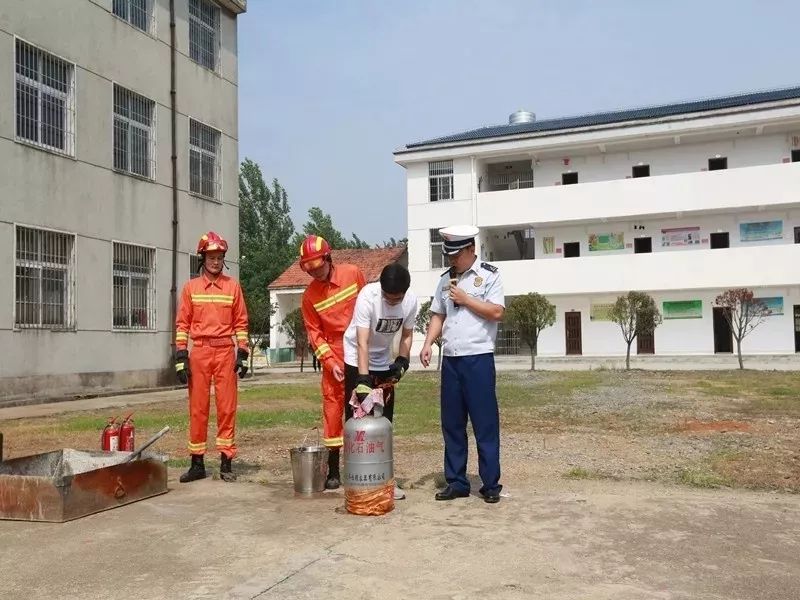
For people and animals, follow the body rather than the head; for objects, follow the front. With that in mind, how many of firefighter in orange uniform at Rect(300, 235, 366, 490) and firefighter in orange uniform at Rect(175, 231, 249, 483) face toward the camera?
2

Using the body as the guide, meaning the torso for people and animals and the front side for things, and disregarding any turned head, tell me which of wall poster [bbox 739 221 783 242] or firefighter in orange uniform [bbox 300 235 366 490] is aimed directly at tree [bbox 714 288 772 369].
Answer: the wall poster

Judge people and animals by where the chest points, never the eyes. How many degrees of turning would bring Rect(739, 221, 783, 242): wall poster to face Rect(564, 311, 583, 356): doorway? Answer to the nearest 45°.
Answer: approximately 90° to its right

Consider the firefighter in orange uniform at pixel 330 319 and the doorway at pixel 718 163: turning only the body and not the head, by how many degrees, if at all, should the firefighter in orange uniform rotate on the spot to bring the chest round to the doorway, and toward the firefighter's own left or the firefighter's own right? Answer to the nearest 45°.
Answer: approximately 135° to the firefighter's own left

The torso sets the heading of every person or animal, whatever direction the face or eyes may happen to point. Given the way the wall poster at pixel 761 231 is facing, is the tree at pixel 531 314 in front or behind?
in front

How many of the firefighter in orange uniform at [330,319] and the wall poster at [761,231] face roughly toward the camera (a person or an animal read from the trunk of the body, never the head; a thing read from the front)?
2

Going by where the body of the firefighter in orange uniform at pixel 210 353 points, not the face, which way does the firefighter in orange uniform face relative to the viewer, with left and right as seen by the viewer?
facing the viewer

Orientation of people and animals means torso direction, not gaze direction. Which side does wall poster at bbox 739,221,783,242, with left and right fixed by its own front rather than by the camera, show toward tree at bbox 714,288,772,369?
front

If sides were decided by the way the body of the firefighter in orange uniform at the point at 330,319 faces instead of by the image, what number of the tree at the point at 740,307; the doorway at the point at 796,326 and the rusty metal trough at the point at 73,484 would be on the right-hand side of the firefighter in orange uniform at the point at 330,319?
1

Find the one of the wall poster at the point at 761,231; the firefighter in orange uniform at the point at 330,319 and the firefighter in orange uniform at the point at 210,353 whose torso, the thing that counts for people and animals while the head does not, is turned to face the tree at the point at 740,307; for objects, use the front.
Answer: the wall poster

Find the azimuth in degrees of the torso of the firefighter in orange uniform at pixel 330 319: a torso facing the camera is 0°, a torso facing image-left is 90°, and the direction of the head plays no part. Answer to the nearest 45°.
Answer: approximately 0°

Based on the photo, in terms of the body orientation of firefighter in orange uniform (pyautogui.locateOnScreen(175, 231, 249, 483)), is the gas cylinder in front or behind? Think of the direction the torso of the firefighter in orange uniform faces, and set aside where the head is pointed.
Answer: in front
